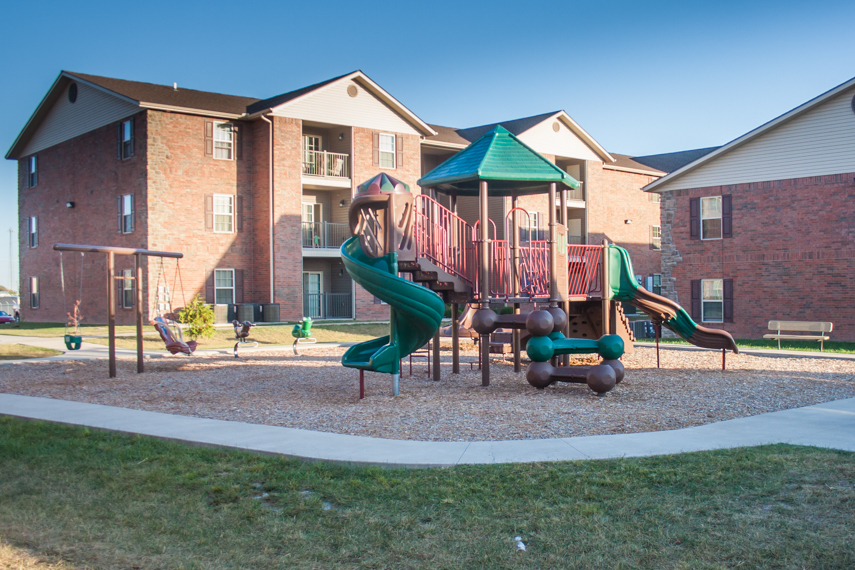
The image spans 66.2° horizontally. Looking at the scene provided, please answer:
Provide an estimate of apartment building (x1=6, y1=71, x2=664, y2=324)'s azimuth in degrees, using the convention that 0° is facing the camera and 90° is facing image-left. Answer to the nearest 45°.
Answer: approximately 315°

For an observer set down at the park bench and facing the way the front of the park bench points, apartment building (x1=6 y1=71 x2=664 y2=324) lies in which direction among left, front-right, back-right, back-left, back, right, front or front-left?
right

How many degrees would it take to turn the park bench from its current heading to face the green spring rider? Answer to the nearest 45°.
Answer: approximately 45° to its right

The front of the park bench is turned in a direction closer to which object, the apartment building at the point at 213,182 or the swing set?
the swing set

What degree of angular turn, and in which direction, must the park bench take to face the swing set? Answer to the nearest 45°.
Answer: approximately 45° to its right

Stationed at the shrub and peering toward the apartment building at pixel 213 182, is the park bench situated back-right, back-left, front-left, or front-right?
back-right

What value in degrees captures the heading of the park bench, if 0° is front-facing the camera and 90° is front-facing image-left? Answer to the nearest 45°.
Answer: approximately 0°

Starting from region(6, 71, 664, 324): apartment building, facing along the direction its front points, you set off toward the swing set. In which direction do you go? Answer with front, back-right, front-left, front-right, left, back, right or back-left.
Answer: front-right

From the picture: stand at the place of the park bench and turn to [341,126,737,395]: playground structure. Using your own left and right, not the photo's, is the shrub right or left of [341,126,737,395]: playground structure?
right
